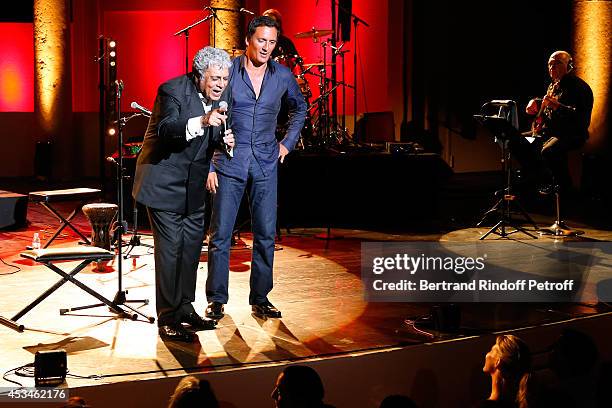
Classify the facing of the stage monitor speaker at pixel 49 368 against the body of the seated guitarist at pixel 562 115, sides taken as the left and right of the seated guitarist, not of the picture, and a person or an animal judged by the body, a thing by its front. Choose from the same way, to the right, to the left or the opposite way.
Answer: to the right

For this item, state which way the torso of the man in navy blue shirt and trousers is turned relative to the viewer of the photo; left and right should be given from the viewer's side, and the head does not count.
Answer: facing the viewer

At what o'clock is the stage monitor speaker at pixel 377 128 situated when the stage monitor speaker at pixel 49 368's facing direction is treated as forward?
the stage monitor speaker at pixel 377 128 is roughly at 1 o'clock from the stage monitor speaker at pixel 49 368.

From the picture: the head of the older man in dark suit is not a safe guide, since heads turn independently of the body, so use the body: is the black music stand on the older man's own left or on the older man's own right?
on the older man's own left

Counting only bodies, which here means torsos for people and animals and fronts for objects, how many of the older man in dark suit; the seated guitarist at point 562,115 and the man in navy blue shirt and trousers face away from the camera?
0

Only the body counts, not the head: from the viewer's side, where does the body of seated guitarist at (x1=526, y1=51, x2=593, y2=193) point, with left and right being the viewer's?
facing the viewer and to the left of the viewer

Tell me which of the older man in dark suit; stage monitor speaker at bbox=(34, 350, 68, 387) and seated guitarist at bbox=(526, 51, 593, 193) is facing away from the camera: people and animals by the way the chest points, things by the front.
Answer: the stage monitor speaker

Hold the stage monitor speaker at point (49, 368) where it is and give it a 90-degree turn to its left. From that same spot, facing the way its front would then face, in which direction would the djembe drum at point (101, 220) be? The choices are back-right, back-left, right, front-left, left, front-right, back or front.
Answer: right

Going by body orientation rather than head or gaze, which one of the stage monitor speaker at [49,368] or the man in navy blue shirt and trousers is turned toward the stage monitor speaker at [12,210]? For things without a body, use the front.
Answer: the stage monitor speaker at [49,368]

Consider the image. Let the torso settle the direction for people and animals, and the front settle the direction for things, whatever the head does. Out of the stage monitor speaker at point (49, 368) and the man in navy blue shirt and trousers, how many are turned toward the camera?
1

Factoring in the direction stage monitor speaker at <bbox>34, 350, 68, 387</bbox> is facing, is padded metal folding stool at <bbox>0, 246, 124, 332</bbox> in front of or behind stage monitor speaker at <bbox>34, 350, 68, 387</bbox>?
in front

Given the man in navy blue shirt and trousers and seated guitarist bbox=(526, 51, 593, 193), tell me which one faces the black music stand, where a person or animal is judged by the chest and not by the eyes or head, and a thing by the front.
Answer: the seated guitarist

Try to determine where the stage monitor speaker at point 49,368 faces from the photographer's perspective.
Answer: facing away from the viewer

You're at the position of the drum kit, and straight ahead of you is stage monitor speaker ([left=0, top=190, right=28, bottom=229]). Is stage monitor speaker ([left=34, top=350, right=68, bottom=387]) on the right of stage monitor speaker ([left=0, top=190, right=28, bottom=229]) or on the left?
left
